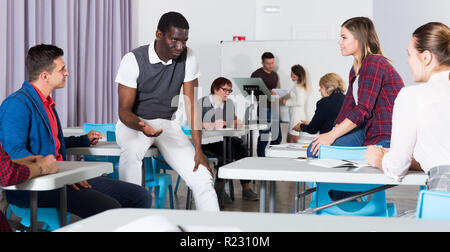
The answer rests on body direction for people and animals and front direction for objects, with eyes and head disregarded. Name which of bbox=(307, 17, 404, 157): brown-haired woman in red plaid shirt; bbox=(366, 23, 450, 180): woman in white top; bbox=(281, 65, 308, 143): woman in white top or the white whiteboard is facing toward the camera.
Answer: the white whiteboard

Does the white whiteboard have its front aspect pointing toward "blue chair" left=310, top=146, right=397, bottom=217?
yes

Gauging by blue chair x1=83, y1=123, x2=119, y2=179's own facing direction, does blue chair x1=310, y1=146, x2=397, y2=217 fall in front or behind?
in front

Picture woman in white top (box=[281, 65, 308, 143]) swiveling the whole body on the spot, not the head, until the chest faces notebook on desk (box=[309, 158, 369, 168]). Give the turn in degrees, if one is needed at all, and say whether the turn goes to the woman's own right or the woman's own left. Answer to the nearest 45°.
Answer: approximately 90° to the woman's own left

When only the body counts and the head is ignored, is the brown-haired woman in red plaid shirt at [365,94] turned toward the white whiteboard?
no

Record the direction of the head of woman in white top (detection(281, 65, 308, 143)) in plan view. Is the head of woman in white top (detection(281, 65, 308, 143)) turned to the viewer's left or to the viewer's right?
to the viewer's left

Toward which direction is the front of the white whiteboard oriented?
toward the camera

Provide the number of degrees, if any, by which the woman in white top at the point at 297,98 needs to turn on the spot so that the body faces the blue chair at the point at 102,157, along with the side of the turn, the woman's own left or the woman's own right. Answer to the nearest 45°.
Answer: approximately 90° to the woman's own left

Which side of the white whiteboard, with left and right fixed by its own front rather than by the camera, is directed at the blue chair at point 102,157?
front

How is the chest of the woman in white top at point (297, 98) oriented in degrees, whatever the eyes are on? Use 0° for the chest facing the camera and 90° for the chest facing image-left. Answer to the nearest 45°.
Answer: approximately 90°

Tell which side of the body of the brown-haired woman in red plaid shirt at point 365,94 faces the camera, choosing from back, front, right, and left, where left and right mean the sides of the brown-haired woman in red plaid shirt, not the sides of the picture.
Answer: left

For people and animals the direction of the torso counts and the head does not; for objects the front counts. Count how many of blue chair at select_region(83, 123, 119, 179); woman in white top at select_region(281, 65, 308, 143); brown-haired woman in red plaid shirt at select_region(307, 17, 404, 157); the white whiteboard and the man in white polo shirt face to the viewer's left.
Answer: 2

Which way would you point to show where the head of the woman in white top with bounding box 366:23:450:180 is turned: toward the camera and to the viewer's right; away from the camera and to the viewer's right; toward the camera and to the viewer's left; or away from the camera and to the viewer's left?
away from the camera and to the viewer's left
